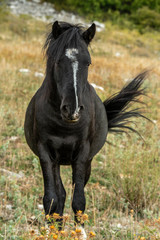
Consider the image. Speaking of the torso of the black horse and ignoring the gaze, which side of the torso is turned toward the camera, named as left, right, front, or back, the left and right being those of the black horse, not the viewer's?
front
